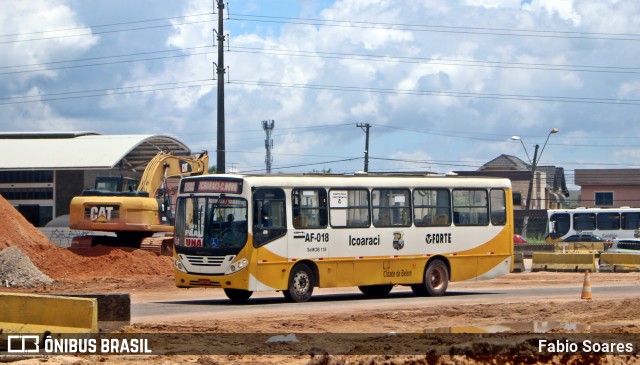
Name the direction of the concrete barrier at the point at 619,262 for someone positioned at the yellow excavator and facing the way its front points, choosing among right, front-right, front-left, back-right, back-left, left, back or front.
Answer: front-right

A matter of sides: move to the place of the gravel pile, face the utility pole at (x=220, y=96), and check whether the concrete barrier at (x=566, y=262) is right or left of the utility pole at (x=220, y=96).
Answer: right

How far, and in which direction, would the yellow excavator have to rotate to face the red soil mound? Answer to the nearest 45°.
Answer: approximately 180°

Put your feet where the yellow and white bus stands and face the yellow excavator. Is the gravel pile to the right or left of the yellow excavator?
left

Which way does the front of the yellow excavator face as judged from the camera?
facing away from the viewer and to the right of the viewer

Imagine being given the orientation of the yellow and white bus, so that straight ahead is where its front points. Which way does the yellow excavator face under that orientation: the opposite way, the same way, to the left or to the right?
the opposite way

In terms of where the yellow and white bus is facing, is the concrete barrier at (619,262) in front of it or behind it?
behind
